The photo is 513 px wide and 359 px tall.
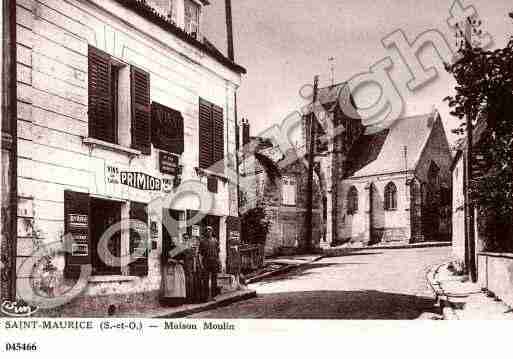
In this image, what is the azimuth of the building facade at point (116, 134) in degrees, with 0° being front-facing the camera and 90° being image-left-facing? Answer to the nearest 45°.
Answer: approximately 315°

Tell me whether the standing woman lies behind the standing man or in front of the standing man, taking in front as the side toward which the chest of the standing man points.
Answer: in front

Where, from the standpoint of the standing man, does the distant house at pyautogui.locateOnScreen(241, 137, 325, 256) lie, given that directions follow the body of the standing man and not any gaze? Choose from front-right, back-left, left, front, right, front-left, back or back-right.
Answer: back

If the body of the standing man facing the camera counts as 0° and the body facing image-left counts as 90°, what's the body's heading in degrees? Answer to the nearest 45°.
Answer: approximately 0°

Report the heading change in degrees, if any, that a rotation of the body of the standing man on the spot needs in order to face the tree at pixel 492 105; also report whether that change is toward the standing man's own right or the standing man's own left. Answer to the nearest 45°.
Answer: approximately 45° to the standing man's own left

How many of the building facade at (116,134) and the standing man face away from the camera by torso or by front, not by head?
0

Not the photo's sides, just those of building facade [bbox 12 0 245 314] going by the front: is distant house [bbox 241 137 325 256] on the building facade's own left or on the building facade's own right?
on the building facade's own left

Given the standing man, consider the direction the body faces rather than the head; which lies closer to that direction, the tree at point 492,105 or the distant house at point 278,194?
the tree

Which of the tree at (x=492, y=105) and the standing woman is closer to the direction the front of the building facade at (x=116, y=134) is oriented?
the tree
